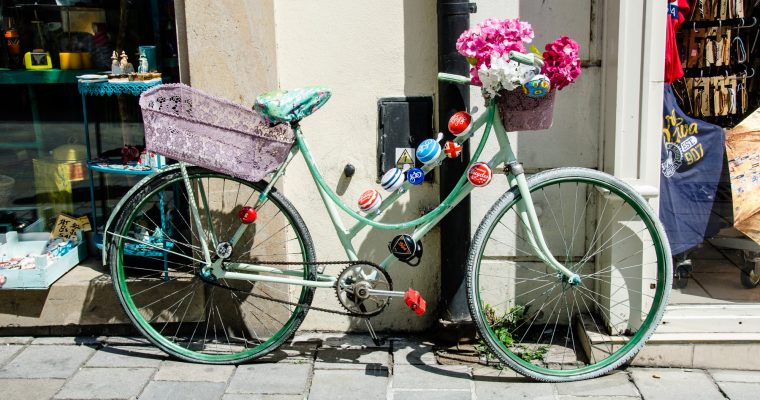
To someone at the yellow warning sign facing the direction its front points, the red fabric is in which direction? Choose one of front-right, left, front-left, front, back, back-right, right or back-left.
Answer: left

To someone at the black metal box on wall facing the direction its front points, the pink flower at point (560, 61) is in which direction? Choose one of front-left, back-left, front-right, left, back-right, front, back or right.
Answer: front-left

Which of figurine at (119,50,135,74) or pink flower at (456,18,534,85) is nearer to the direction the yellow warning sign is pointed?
the pink flower

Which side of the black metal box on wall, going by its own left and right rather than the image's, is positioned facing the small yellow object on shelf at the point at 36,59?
right

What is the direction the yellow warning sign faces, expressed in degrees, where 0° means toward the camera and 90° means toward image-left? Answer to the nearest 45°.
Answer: approximately 0°

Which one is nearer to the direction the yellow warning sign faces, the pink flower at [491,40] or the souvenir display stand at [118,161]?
the pink flower

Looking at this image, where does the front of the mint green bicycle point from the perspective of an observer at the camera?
facing to the right of the viewer

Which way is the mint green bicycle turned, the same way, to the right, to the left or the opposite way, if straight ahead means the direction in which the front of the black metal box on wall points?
to the left

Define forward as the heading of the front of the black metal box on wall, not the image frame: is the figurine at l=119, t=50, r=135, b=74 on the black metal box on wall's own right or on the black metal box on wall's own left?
on the black metal box on wall's own right

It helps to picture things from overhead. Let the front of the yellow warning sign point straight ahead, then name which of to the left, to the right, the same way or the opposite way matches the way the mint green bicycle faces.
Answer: to the left
